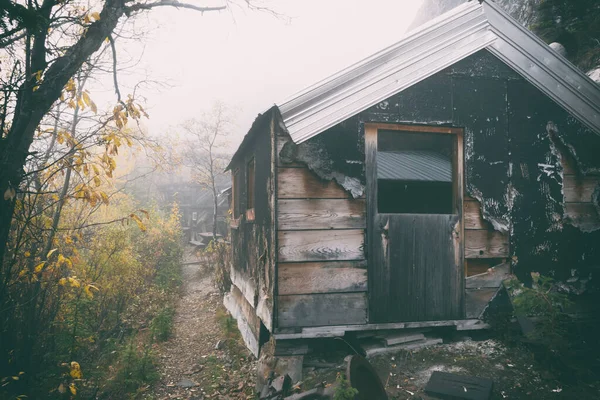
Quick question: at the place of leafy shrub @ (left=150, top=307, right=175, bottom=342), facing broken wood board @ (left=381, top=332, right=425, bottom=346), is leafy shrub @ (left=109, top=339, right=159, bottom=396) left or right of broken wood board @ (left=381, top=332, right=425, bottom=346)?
right

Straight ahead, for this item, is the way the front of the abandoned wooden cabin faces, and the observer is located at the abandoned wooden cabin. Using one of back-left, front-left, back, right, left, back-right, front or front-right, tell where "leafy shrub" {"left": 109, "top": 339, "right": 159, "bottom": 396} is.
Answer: right

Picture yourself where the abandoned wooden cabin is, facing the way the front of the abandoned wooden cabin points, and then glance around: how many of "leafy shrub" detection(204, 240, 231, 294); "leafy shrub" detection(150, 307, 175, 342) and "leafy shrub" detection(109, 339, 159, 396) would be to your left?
0

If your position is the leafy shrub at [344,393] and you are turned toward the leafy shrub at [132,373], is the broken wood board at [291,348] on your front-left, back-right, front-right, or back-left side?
front-right

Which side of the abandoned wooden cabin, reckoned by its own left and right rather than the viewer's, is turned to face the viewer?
front

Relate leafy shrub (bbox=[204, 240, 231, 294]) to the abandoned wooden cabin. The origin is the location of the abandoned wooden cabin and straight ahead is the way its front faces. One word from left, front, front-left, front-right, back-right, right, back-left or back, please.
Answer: back-right

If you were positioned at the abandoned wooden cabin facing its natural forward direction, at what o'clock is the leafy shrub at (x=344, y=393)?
The leafy shrub is roughly at 1 o'clock from the abandoned wooden cabin.

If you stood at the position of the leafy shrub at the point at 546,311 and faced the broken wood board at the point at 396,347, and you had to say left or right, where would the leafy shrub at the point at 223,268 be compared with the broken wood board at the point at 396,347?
right
